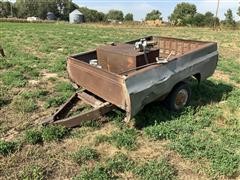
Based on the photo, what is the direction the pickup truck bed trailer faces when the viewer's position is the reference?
facing the viewer and to the left of the viewer
